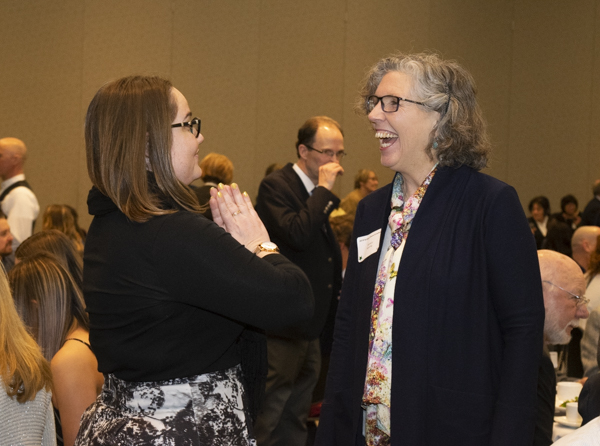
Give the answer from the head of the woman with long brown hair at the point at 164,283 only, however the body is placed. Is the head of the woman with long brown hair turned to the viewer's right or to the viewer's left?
to the viewer's right

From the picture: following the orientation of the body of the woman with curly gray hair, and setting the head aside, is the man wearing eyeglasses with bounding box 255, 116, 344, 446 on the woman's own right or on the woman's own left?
on the woman's own right

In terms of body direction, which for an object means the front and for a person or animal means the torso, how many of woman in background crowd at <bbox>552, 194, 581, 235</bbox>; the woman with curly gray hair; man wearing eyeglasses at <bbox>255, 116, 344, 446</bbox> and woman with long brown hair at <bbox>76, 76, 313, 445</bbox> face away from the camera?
0

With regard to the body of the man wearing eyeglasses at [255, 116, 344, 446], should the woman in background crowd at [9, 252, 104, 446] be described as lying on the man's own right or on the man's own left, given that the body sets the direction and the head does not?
on the man's own right

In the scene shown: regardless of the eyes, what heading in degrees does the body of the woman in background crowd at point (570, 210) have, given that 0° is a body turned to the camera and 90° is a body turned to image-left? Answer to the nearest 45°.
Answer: approximately 315°

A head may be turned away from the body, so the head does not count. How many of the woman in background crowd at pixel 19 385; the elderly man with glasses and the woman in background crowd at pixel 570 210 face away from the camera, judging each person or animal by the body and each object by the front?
1

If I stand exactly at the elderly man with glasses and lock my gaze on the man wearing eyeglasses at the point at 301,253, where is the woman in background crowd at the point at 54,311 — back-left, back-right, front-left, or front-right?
front-left

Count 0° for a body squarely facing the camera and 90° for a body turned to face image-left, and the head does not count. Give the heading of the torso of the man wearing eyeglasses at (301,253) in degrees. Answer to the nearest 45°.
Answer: approximately 315°

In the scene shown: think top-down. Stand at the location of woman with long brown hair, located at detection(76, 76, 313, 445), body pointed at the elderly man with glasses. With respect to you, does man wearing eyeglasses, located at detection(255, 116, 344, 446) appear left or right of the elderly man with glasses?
left

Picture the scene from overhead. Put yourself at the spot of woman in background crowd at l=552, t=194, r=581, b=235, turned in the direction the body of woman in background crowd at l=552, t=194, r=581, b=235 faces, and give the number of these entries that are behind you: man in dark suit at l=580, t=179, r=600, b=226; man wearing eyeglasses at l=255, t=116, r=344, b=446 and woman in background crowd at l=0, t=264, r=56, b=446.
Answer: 0

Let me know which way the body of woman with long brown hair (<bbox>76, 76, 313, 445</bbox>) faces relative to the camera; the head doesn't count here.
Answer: to the viewer's right

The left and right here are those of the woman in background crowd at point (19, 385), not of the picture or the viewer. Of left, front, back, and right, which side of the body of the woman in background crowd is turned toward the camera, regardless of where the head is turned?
back

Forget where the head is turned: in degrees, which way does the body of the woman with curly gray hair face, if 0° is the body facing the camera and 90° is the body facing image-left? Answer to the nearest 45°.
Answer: approximately 45°
